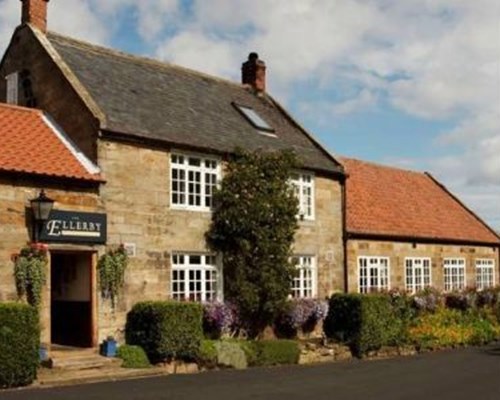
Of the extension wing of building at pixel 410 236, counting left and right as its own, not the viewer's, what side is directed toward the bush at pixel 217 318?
right

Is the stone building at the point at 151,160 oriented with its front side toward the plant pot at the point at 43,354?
no

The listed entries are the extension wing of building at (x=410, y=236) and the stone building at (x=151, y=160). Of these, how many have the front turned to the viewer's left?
0

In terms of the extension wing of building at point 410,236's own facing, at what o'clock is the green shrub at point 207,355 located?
The green shrub is roughly at 2 o'clock from the extension wing of building.

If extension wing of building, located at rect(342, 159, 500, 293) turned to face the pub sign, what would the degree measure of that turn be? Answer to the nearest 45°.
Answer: approximately 90° to its right

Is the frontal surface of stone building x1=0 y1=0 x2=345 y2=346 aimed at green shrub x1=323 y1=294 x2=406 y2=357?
no

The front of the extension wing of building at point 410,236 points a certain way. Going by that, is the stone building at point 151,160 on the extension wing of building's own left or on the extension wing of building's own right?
on the extension wing of building's own right

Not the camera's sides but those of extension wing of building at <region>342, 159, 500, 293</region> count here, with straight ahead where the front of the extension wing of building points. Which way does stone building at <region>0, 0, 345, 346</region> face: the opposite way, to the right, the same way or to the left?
the same way

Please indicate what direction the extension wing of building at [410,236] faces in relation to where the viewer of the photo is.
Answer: facing the viewer and to the right of the viewer

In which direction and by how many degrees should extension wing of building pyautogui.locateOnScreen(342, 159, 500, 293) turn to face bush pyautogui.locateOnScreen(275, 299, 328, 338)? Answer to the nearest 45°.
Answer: approximately 45° to its right

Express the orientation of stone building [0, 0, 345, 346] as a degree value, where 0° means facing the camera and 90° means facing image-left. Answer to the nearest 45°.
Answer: approximately 315°

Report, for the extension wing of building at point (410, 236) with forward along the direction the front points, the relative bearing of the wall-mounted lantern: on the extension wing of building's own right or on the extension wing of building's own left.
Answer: on the extension wing of building's own right
